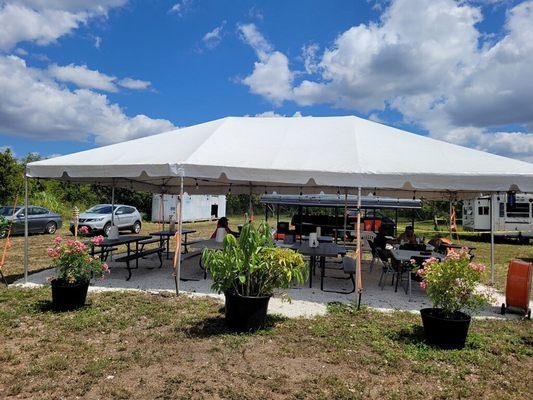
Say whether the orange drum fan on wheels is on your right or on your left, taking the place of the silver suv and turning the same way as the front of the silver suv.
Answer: on your left

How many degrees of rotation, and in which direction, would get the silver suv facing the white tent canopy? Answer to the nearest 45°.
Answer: approximately 45° to its left

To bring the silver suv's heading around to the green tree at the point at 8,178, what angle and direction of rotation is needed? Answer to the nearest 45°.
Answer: approximately 90° to its right

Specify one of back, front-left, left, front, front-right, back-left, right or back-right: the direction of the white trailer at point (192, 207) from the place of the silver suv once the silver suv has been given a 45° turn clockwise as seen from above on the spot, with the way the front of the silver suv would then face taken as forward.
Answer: back-right

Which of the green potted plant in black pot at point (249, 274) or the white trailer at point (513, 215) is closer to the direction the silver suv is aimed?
the green potted plant in black pot

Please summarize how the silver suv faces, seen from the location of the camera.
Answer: facing the viewer and to the left of the viewer

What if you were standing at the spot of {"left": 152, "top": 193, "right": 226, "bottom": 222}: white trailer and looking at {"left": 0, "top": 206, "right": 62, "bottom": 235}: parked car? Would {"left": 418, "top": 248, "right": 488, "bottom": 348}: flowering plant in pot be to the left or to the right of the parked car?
left

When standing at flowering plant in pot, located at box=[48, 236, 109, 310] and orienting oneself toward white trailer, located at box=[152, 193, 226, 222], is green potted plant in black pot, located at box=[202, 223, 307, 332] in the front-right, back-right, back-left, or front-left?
back-right

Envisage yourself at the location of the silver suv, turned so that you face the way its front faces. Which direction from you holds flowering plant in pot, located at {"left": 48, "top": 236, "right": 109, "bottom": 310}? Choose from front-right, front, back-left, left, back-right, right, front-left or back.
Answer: front-left

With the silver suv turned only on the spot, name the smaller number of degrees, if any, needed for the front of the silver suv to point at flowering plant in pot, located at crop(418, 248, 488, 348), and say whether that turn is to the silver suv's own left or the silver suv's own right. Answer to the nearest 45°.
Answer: approximately 45° to the silver suv's own left

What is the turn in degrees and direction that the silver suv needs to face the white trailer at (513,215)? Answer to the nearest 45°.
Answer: approximately 135° to its left

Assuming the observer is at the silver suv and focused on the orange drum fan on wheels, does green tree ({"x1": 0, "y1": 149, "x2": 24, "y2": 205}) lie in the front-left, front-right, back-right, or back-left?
back-right
